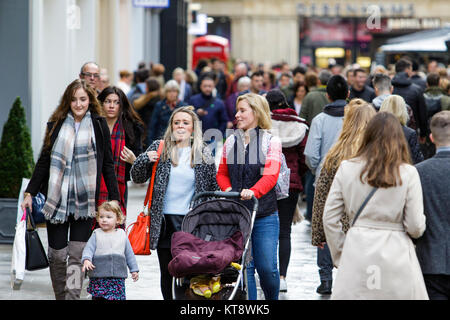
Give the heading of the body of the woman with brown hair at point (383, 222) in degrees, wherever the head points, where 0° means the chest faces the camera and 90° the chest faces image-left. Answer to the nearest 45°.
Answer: approximately 180°

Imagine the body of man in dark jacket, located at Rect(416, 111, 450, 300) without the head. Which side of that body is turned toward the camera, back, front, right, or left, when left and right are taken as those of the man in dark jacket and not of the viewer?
back

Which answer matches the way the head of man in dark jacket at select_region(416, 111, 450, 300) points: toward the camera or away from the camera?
away from the camera

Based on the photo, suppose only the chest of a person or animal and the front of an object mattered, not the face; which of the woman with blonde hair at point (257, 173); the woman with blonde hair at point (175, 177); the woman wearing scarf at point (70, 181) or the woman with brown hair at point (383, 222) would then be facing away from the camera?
the woman with brown hair at point (383, 222)

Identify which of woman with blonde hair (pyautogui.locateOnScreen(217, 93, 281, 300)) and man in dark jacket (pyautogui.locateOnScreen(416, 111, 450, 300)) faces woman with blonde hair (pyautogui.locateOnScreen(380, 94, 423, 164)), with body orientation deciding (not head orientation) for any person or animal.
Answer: the man in dark jacket

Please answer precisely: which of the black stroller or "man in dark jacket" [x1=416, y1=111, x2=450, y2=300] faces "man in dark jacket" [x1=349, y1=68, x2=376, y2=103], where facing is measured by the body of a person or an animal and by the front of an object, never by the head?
"man in dark jacket" [x1=416, y1=111, x2=450, y2=300]

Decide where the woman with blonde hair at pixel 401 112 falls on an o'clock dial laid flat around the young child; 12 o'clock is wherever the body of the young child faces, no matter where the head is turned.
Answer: The woman with blonde hair is roughly at 8 o'clock from the young child.

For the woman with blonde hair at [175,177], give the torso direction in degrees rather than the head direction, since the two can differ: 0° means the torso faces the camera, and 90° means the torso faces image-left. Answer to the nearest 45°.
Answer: approximately 0°
